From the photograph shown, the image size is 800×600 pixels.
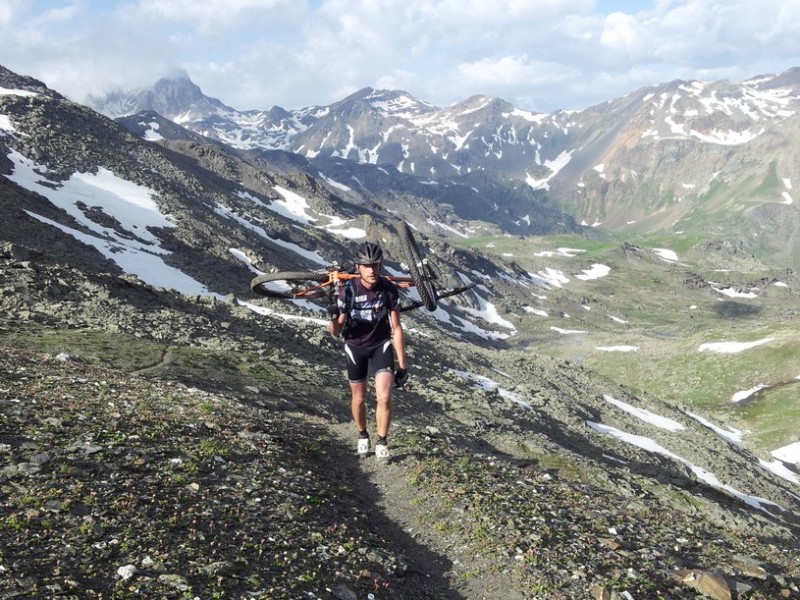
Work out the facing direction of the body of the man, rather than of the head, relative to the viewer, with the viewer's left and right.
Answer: facing the viewer

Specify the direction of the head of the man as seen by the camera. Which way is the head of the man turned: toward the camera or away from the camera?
toward the camera
